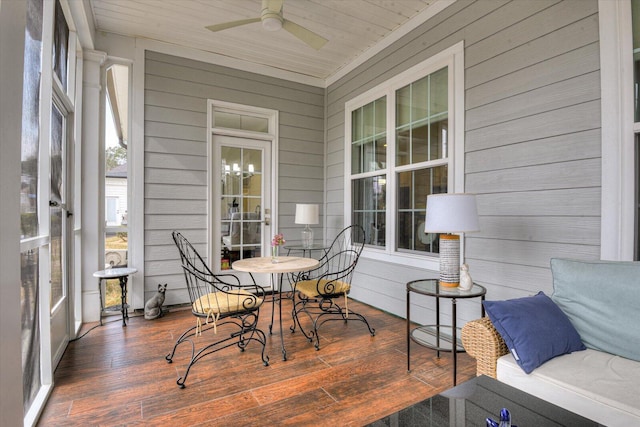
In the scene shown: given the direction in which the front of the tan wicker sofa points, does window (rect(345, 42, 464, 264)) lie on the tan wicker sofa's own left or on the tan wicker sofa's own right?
on the tan wicker sofa's own right

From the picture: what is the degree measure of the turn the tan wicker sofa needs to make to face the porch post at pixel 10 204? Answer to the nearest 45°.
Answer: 0° — it already faces it

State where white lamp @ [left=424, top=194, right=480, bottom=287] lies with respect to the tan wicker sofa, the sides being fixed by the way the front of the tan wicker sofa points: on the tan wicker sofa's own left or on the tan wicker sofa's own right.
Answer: on the tan wicker sofa's own right

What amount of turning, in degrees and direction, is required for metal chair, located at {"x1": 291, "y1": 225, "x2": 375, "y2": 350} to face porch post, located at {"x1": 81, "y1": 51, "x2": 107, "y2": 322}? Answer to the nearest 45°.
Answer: approximately 45° to its right

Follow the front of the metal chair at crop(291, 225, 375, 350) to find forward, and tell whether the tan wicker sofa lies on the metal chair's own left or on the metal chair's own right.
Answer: on the metal chair's own left

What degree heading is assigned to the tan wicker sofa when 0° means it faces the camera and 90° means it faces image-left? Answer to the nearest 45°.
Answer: approximately 45°

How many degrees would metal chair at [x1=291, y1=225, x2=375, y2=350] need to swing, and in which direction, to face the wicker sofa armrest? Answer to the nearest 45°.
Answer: approximately 90° to its left

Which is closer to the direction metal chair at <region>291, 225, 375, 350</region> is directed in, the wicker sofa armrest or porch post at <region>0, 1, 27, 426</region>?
the porch post

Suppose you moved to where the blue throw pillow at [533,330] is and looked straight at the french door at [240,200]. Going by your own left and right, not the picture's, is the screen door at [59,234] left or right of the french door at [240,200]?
left
